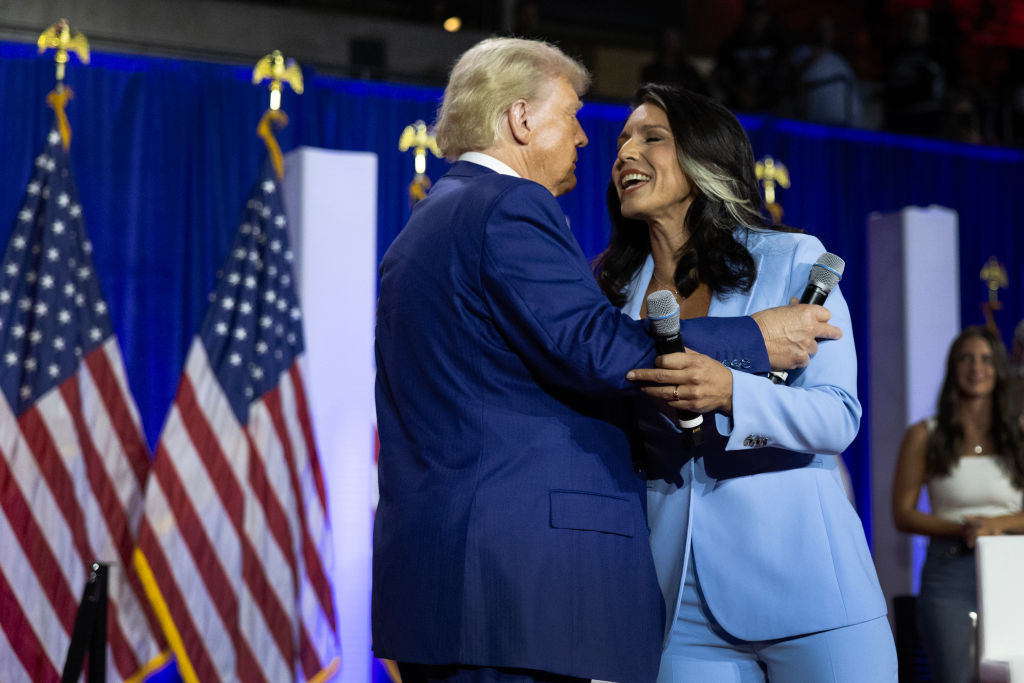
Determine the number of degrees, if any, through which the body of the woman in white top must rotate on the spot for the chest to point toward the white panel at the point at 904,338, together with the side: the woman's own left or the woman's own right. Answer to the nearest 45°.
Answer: approximately 180°

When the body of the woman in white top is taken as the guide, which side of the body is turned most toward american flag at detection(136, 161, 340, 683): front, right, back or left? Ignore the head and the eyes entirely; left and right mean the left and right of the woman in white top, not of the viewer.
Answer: right

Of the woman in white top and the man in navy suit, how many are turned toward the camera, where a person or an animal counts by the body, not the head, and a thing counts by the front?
1

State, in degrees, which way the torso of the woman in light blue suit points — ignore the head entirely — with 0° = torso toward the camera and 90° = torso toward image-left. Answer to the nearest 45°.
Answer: approximately 45°

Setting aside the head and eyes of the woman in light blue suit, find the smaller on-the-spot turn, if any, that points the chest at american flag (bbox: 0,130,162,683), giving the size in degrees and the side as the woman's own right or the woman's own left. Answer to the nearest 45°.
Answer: approximately 90° to the woman's own right

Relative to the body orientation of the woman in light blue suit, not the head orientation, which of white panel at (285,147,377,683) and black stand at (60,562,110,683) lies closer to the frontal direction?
the black stand

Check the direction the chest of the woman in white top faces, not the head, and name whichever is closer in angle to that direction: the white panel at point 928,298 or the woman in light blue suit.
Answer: the woman in light blue suit

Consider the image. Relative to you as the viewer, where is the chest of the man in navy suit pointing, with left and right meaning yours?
facing away from the viewer and to the right of the viewer

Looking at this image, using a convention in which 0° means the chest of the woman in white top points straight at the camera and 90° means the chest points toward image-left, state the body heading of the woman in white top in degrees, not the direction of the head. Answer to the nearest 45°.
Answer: approximately 0°

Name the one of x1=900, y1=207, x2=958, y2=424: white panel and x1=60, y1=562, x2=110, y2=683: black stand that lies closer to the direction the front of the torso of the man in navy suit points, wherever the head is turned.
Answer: the white panel

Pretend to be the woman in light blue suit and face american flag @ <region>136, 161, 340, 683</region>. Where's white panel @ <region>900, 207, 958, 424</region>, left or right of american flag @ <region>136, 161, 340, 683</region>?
right

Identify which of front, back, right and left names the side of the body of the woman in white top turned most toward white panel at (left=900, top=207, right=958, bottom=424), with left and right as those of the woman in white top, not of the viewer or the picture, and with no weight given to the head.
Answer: back
